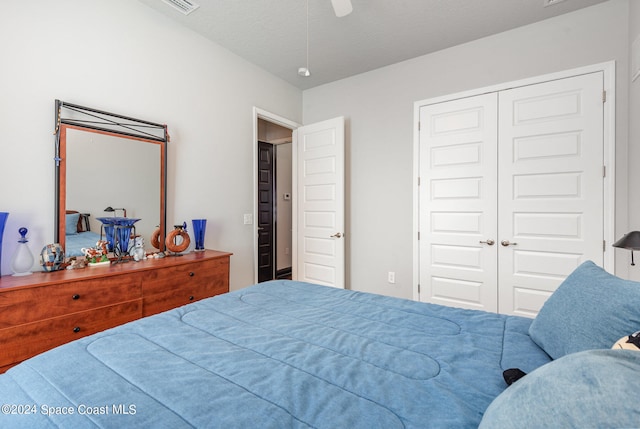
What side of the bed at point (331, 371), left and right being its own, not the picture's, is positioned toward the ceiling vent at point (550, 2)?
right

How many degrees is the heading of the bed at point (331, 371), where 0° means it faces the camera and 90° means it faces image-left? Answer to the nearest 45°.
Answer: approximately 135°

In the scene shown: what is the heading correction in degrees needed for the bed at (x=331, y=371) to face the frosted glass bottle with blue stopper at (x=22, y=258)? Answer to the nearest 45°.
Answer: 0° — it already faces it

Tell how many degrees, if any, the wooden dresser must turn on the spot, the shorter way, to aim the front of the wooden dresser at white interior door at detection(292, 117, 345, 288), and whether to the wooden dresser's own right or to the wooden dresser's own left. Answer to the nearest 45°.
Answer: approximately 45° to the wooden dresser's own left

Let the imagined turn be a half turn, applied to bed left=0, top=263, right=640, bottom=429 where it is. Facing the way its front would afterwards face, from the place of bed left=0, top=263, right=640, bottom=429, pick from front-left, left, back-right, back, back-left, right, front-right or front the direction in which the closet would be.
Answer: left

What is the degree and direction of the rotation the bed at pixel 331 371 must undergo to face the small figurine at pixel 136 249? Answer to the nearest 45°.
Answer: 0° — it already faces it

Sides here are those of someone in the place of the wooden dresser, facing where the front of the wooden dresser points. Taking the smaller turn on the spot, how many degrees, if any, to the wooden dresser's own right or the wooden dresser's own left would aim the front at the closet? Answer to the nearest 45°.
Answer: approximately 45° to the wooden dresser's own left
